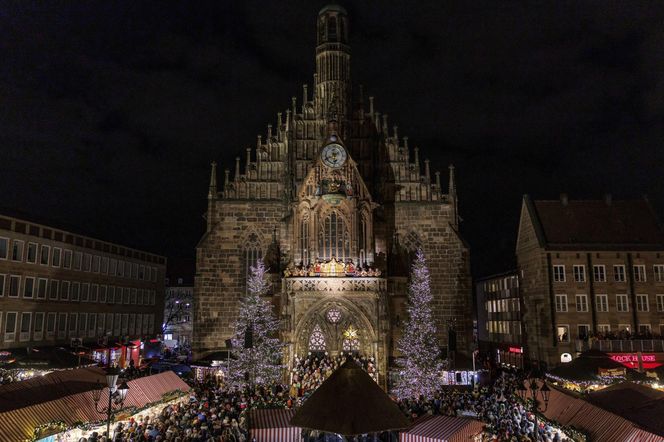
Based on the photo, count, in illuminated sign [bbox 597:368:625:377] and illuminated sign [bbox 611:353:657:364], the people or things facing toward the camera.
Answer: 2

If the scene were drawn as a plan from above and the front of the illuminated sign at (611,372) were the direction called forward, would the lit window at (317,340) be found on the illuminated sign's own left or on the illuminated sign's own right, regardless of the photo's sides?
on the illuminated sign's own right

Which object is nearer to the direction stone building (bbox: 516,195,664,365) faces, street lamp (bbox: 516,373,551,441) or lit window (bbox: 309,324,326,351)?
the street lamp

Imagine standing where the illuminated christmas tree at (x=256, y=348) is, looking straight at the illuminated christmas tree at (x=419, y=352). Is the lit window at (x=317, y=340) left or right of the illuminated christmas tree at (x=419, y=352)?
left

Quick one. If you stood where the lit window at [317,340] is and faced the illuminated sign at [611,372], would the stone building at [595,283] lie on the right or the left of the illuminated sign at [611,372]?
left

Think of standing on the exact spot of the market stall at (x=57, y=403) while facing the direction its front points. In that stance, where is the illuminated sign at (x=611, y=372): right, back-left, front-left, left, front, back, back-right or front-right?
front-left

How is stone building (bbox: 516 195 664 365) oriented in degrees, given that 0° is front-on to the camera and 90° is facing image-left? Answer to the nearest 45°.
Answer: approximately 0°

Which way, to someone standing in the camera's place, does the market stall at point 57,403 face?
facing the viewer and to the right of the viewer

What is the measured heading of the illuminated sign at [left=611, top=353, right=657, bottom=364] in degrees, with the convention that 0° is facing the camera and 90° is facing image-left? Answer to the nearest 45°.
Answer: approximately 0°

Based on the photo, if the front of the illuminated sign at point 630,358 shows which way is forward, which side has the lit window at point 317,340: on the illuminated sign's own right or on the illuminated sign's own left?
on the illuminated sign's own right

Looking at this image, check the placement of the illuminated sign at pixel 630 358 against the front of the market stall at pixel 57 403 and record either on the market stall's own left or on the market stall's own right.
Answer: on the market stall's own left
